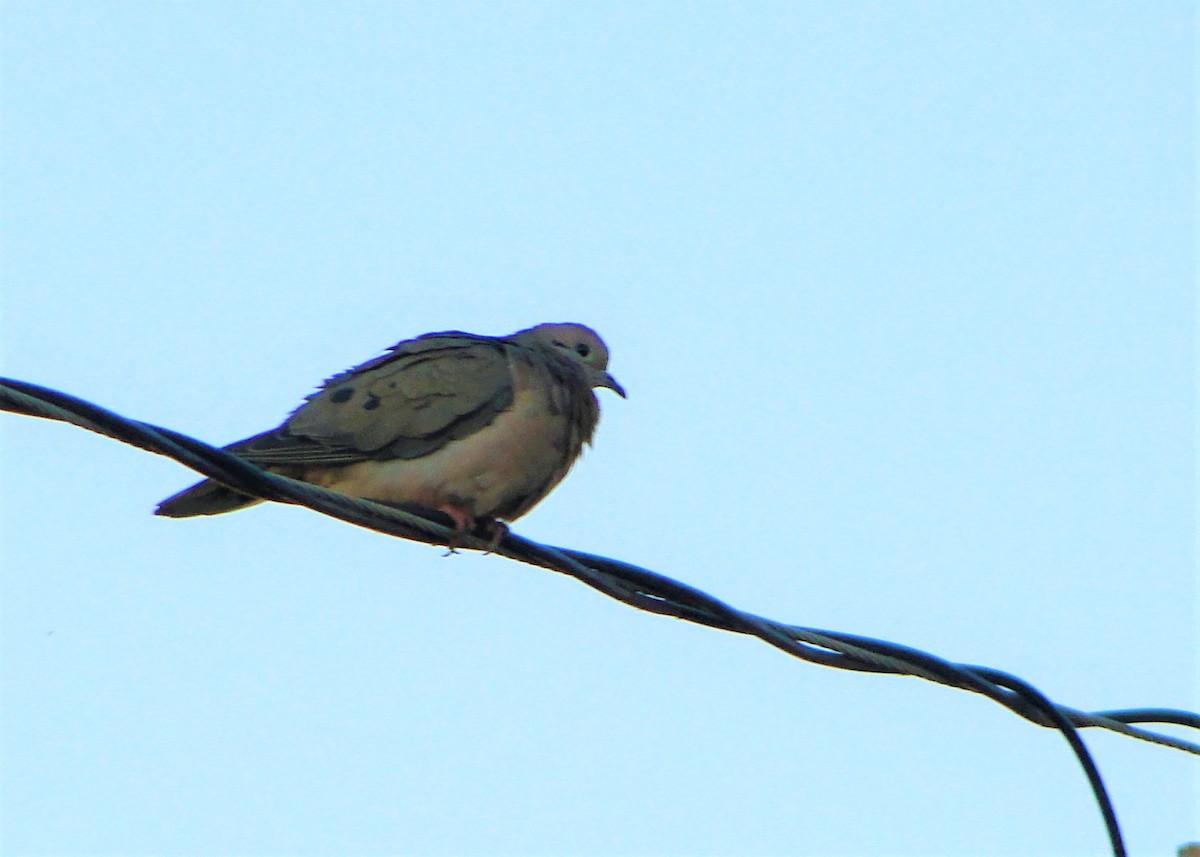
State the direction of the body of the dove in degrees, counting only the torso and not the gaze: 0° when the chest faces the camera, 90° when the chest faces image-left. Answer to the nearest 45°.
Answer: approximately 270°
